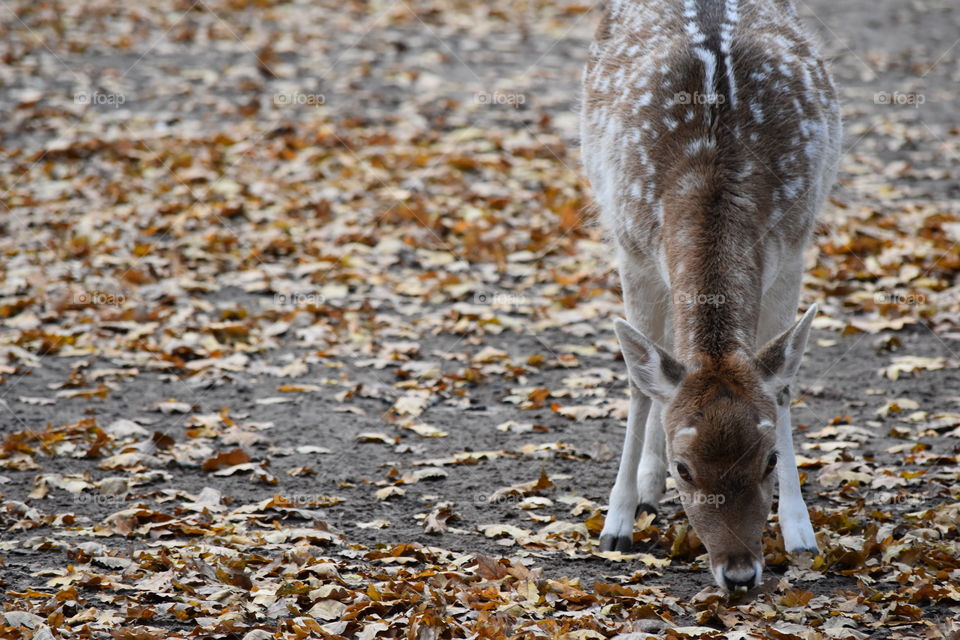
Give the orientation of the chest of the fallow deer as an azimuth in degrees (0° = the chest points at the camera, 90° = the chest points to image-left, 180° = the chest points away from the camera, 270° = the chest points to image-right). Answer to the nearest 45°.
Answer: approximately 0°
